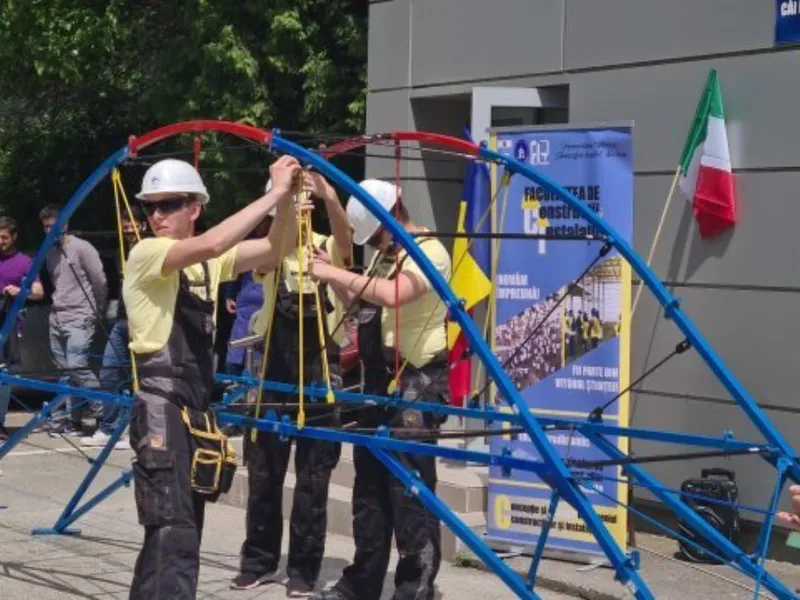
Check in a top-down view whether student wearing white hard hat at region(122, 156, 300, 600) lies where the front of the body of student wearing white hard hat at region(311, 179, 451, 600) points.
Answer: yes

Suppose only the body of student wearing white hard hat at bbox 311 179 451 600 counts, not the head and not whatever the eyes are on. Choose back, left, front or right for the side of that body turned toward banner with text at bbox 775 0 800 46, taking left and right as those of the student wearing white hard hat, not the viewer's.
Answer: back

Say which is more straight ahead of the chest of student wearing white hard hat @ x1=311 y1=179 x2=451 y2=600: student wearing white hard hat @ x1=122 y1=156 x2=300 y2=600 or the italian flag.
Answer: the student wearing white hard hat

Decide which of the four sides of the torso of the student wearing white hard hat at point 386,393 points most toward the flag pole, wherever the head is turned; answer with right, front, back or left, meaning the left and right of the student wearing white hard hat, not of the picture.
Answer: back

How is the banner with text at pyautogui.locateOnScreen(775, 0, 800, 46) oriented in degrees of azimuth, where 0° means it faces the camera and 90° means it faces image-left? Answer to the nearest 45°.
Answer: approximately 0°

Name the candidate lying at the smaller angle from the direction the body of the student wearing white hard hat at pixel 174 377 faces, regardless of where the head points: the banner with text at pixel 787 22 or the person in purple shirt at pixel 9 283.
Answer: the banner with text

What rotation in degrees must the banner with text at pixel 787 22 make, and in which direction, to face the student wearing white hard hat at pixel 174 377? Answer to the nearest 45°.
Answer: approximately 45° to its right
